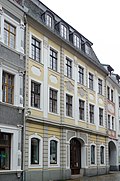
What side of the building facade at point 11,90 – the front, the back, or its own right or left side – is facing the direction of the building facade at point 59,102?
left

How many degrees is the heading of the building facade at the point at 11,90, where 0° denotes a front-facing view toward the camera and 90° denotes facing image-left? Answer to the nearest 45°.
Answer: approximately 315°

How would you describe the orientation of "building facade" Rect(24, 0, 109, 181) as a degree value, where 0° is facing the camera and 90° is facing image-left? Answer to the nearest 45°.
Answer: approximately 315°
